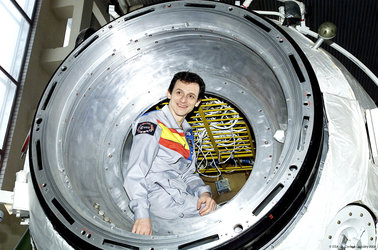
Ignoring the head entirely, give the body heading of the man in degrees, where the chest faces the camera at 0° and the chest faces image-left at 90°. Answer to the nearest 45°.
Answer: approximately 315°
